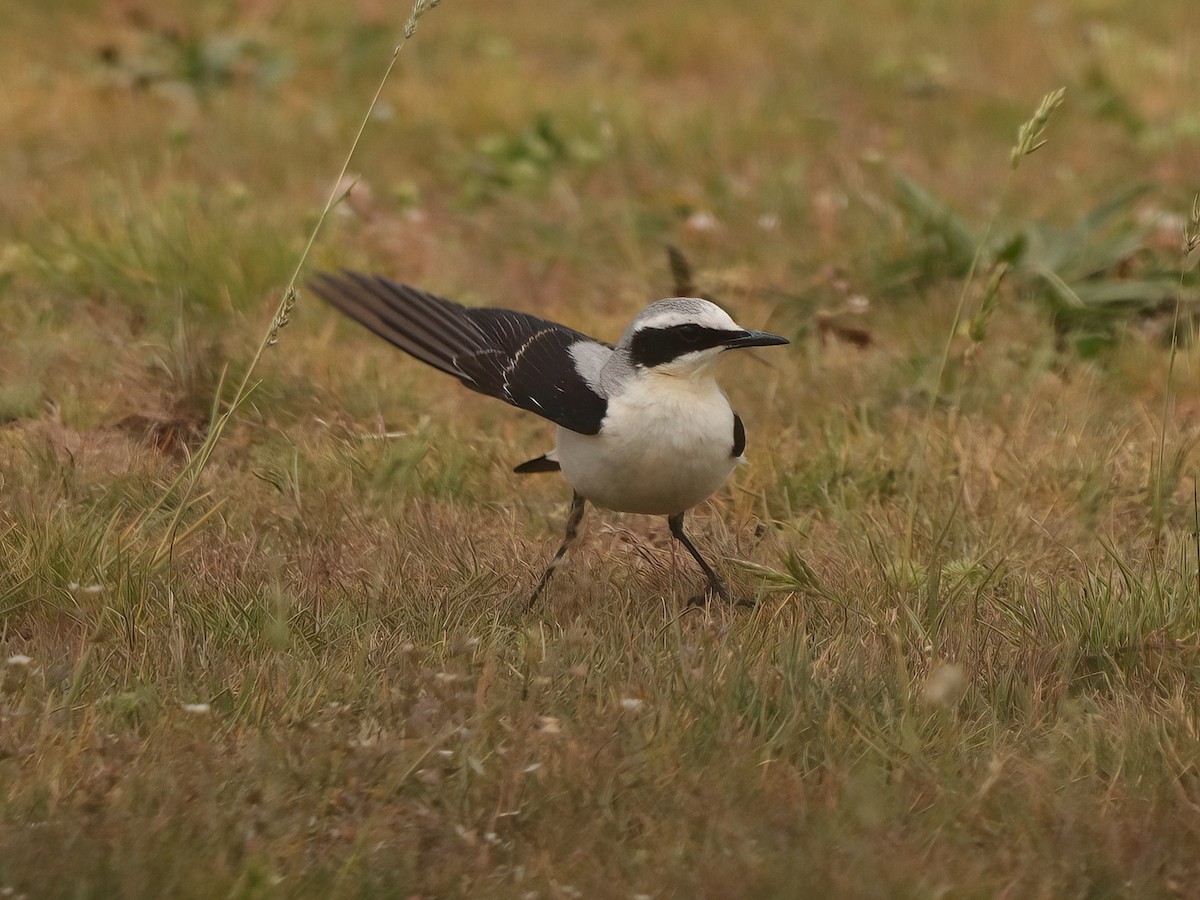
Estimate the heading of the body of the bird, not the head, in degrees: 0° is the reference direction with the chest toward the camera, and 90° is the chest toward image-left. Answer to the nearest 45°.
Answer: approximately 315°
